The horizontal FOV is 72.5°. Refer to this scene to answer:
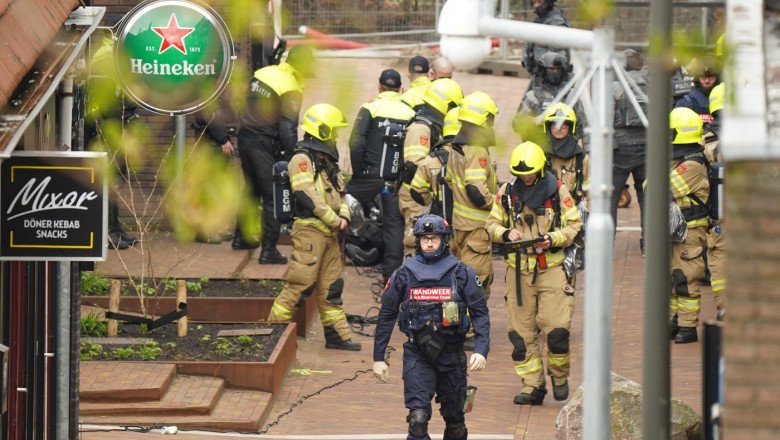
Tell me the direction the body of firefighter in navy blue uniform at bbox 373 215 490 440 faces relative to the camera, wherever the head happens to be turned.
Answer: toward the camera

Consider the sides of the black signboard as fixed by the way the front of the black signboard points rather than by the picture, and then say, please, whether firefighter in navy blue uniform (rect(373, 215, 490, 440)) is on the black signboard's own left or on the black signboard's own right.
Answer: on the black signboard's own left

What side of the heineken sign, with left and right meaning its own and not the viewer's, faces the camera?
front

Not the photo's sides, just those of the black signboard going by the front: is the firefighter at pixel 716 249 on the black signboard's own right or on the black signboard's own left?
on the black signboard's own left

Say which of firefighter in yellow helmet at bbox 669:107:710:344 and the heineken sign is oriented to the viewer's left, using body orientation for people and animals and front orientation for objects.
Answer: the firefighter in yellow helmet

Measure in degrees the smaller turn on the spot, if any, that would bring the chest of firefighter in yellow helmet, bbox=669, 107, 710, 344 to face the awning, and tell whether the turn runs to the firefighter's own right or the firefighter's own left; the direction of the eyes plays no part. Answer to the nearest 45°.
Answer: approximately 45° to the firefighter's own left

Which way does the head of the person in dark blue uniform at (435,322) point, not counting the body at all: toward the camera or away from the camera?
toward the camera

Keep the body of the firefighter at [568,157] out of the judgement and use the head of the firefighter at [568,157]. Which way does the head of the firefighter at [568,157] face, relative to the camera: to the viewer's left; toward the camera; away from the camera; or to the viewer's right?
toward the camera

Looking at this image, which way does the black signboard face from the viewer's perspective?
toward the camera
